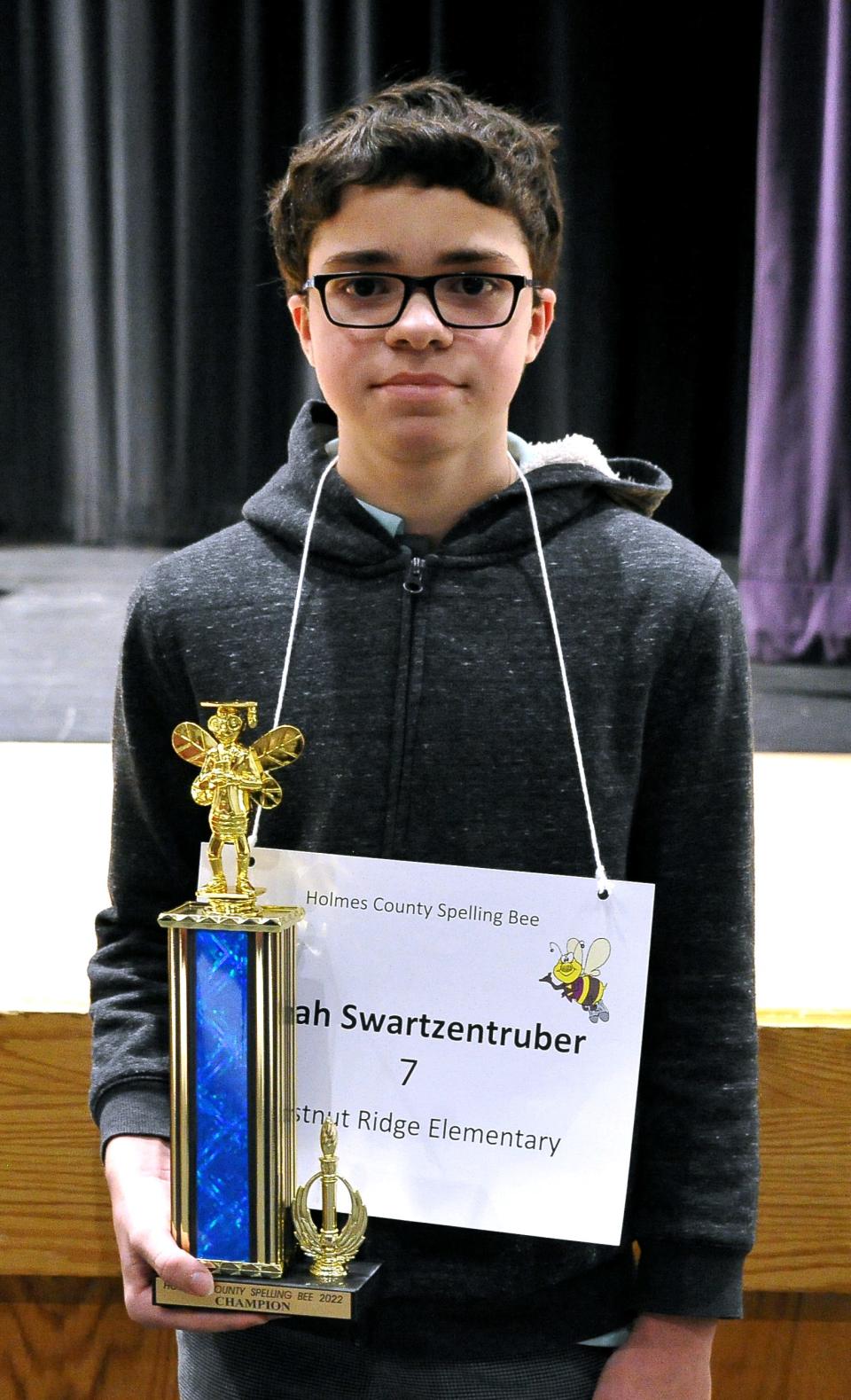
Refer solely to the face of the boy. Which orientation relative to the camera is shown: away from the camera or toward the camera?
toward the camera

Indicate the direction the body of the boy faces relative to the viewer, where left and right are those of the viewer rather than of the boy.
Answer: facing the viewer
